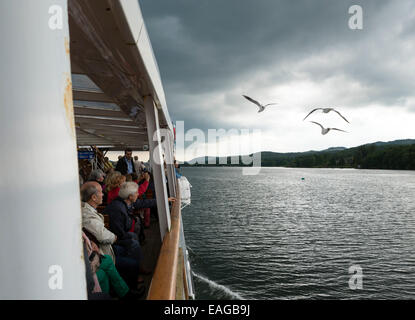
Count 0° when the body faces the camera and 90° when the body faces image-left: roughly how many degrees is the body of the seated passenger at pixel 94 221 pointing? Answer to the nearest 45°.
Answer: approximately 270°

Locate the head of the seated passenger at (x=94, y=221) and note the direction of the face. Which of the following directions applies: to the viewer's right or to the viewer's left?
to the viewer's right

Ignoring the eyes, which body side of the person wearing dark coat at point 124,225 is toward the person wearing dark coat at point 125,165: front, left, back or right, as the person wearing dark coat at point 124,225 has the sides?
left

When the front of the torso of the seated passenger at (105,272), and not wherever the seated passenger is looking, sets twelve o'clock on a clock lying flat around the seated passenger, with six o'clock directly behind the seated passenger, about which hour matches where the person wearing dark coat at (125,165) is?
The person wearing dark coat is roughly at 9 o'clock from the seated passenger.

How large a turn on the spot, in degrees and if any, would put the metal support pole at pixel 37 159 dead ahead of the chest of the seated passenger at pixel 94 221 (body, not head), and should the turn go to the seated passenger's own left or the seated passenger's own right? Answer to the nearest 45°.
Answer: approximately 90° to the seated passenger's own right

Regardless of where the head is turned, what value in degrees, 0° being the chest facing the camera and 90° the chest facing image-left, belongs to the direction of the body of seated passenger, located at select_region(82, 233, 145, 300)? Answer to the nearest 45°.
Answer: approximately 270°

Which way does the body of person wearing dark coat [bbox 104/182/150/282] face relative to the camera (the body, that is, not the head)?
to the viewer's right
